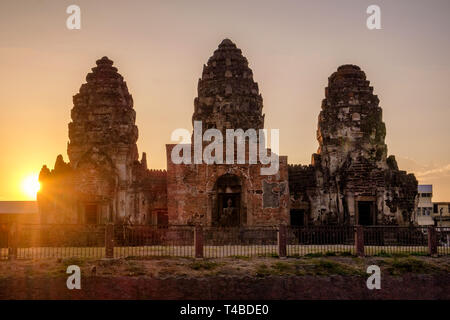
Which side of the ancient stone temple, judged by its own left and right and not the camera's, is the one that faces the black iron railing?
front

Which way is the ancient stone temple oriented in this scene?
toward the camera
